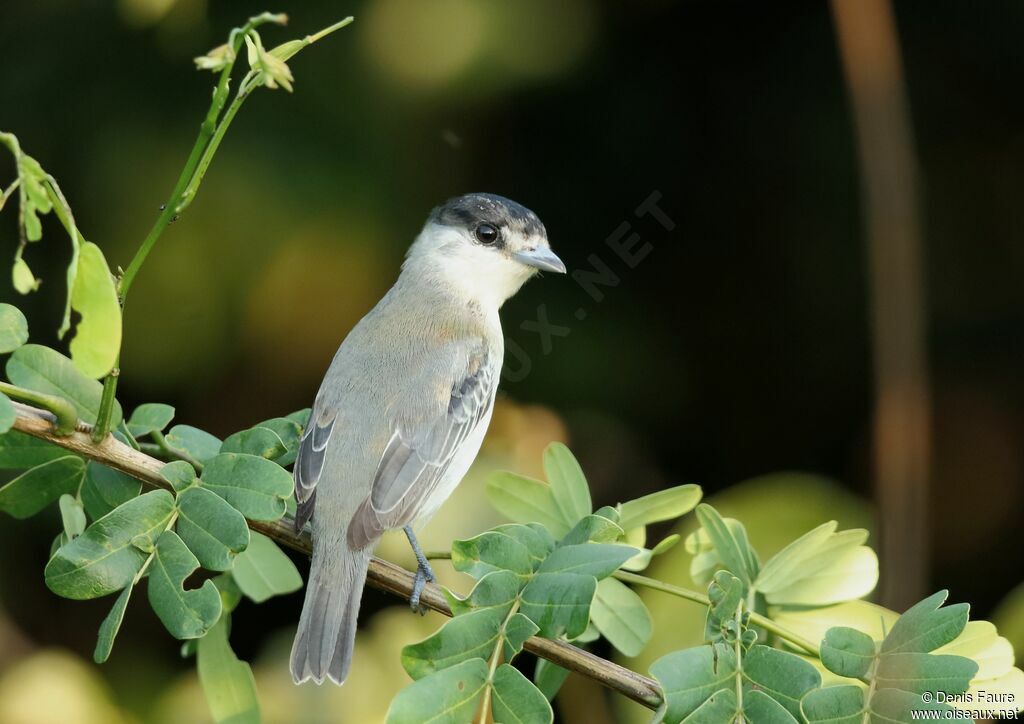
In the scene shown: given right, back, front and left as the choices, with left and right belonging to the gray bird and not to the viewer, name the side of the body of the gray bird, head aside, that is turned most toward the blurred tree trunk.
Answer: front

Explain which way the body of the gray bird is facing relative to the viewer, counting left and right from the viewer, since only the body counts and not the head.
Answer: facing away from the viewer and to the right of the viewer
